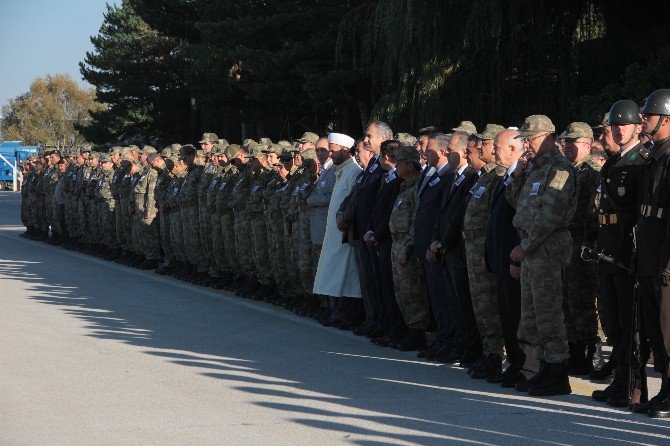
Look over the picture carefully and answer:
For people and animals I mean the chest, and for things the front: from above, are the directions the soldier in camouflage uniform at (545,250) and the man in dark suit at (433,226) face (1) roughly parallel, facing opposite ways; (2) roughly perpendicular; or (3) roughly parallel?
roughly parallel

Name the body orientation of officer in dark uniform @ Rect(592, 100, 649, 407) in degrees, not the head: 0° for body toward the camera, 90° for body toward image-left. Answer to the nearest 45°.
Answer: approximately 45°

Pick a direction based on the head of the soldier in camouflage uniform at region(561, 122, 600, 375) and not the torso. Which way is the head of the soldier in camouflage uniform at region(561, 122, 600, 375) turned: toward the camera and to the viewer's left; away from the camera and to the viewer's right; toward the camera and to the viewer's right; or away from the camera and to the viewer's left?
toward the camera and to the viewer's left

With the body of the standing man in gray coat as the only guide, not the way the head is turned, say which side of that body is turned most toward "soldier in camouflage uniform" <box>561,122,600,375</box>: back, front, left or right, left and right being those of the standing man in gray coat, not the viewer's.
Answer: left

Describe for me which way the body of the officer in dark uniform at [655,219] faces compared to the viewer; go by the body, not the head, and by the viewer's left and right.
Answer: facing the viewer and to the left of the viewer

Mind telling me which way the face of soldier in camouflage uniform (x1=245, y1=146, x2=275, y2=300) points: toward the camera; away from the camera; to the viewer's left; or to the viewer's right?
to the viewer's left

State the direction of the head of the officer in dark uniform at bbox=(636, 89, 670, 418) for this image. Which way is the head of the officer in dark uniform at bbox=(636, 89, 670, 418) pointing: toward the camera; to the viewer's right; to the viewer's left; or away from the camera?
to the viewer's left

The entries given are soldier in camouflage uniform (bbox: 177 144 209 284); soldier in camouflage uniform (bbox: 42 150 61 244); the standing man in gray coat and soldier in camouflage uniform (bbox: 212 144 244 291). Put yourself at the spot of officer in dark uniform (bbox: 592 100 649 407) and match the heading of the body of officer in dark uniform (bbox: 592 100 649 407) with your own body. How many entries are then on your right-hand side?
4

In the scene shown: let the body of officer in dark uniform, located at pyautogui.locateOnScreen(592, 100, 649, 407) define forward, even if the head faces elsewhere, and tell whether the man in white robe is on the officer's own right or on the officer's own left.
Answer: on the officer's own right

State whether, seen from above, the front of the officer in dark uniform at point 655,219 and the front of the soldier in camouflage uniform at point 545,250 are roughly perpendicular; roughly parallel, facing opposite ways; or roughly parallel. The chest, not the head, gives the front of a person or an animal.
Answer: roughly parallel

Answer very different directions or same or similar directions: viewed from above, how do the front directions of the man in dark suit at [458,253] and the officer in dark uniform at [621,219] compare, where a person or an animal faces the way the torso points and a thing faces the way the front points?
same or similar directions

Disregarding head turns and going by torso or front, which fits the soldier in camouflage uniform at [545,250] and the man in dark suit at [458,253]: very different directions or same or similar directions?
same or similar directions
